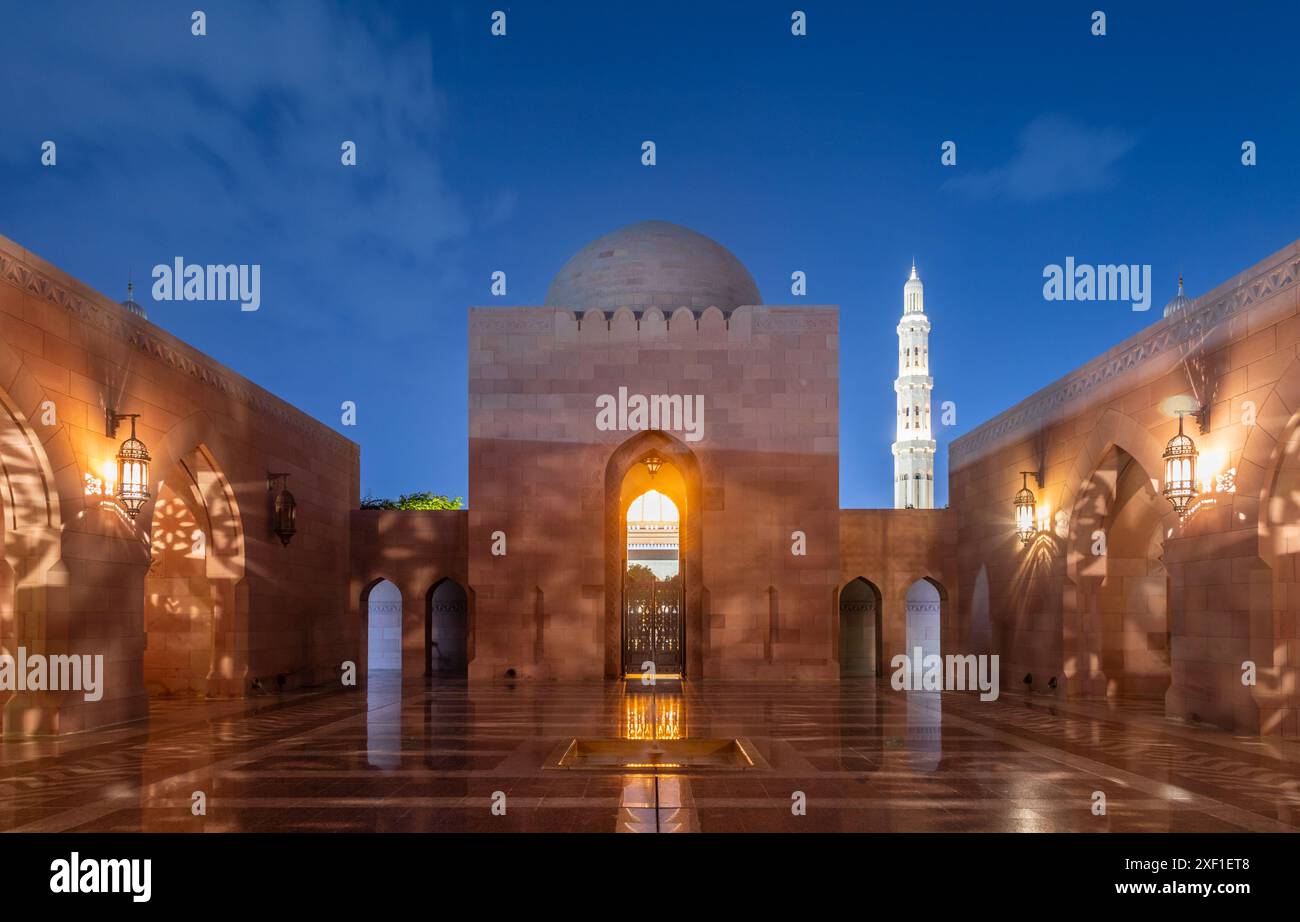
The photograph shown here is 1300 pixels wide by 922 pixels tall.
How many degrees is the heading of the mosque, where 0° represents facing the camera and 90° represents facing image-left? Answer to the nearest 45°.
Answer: approximately 0°
